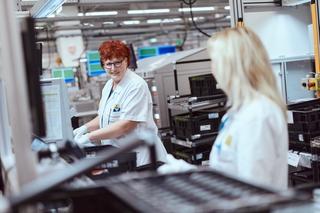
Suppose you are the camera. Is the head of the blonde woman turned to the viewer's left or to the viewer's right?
to the viewer's left

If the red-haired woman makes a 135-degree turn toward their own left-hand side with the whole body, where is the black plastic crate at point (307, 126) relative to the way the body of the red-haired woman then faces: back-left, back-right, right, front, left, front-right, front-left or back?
front

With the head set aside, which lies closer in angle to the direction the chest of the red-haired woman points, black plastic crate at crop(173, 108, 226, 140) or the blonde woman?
the blonde woman

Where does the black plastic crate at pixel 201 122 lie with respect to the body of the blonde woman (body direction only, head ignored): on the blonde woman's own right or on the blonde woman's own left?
on the blonde woman's own right

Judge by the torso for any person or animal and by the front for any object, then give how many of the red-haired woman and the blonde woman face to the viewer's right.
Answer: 0

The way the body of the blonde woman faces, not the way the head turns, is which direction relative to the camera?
to the viewer's left

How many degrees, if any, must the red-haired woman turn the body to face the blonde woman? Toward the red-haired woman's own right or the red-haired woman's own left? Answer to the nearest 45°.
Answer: approximately 45° to the red-haired woman's own left
